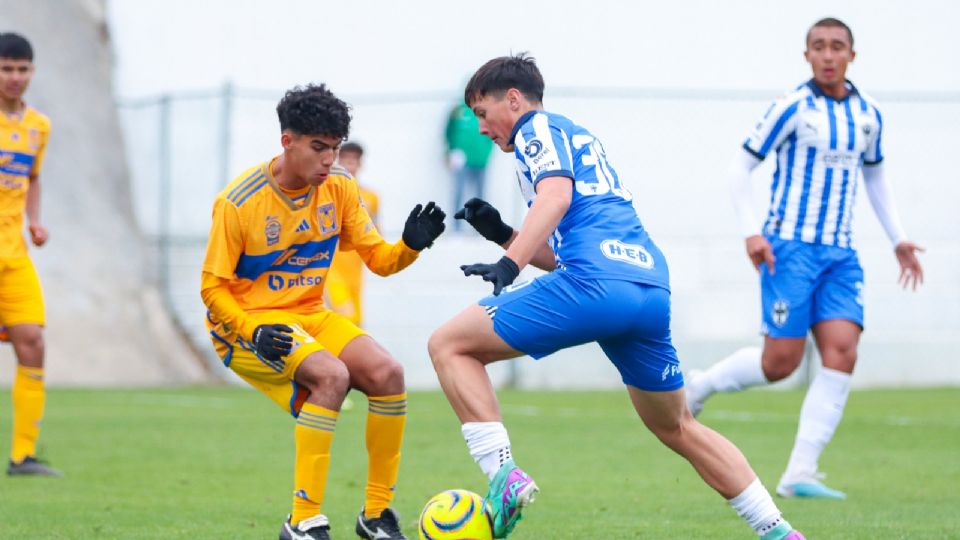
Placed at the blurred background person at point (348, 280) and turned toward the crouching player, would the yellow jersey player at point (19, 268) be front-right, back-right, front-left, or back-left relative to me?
front-right

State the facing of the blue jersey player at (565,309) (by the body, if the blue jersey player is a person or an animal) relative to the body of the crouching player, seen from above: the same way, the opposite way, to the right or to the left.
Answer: the opposite way

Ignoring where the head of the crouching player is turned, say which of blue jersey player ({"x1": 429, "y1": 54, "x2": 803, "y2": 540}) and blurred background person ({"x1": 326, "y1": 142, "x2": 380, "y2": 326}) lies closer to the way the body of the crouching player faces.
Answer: the blue jersey player

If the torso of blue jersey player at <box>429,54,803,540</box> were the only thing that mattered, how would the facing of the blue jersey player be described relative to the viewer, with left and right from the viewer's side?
facing away from the viewer and to the left of the viewer

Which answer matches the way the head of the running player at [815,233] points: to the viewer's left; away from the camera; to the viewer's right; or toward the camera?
toward the camera

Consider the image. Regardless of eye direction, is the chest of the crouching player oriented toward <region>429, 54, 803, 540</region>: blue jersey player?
yes

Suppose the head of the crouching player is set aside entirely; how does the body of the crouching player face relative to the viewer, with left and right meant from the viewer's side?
facing the viewer and to the right of the viewer

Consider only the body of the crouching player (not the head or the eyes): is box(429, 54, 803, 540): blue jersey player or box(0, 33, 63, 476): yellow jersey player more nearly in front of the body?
the blue jersey player

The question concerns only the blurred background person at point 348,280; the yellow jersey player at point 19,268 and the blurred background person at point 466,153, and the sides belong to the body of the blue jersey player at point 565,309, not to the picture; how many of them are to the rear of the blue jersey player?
0

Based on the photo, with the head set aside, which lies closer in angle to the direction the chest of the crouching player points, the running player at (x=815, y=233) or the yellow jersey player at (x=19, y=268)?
the running player

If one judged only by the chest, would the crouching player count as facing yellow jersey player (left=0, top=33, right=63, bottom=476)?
no

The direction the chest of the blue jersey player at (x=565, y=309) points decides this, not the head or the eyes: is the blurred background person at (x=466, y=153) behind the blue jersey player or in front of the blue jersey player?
in front

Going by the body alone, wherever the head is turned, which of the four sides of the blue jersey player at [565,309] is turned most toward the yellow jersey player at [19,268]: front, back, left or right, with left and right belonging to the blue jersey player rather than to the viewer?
front
